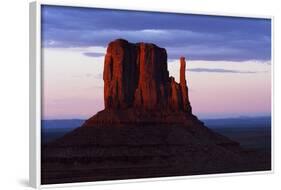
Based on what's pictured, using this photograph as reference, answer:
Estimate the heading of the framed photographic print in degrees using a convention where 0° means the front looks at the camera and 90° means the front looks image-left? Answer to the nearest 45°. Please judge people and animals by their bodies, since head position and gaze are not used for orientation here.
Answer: approximately 315°
